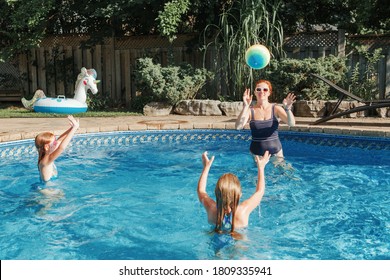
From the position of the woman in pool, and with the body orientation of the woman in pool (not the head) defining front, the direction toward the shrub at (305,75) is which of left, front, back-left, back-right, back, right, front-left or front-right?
back

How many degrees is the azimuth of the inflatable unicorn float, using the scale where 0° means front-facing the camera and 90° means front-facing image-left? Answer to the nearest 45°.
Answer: approximately 270°

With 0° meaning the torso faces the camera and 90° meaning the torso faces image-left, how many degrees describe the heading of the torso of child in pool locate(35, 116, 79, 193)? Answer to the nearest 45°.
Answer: approximately 270°

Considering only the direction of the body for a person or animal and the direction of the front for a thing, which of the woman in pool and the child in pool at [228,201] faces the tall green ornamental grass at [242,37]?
the child in pool

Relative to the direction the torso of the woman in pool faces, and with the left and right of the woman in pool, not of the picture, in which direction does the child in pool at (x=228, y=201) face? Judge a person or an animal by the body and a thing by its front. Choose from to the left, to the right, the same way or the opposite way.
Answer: the opposite way

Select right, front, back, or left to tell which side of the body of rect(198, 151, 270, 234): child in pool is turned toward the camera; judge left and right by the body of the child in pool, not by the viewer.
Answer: back

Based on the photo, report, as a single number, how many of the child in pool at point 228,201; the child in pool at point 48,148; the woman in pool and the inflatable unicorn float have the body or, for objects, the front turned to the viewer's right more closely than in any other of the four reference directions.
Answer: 2

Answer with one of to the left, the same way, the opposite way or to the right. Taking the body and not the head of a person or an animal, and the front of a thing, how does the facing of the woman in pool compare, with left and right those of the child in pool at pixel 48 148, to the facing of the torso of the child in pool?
to the right

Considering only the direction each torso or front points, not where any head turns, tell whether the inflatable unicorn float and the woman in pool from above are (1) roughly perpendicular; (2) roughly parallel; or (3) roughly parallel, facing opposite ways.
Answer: roughly perpendicular
